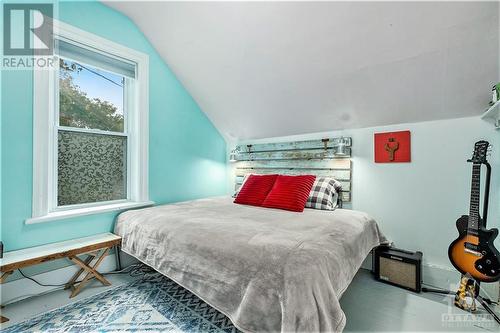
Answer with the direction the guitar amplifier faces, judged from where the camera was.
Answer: facing the viewer and to the left of the viewer

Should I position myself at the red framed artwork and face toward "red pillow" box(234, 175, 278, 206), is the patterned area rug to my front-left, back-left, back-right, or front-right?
front-left

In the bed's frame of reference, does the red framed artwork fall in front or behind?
behind

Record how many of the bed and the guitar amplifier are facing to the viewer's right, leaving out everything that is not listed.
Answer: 0

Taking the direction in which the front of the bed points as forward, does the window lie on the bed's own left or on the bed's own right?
on the bed's own right

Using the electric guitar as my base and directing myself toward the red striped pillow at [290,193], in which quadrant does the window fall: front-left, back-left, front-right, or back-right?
front-left

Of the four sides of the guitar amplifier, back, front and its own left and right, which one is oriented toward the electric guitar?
left

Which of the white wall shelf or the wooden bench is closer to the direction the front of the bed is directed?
the wooden bench

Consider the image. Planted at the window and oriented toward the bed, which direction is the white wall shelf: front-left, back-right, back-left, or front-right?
front-left
